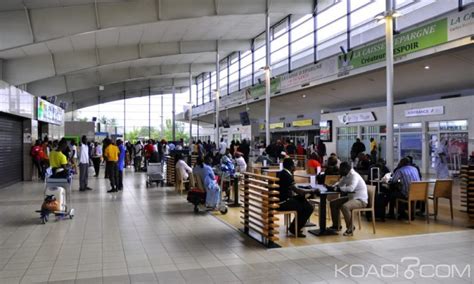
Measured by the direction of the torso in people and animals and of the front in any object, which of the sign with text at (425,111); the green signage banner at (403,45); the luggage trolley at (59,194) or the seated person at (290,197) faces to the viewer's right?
the seated person

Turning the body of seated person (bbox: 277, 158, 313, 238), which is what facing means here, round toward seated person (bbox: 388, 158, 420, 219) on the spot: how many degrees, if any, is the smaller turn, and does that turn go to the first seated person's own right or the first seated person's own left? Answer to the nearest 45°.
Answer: approximately 45° to the first seated person's own left

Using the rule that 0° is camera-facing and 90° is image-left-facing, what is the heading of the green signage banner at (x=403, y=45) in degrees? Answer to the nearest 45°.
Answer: approximately 45°

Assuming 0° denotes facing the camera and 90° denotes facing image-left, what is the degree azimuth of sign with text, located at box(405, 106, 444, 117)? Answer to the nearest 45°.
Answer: approximately 45°

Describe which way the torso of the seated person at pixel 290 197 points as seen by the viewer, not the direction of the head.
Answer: to the viewer's right
